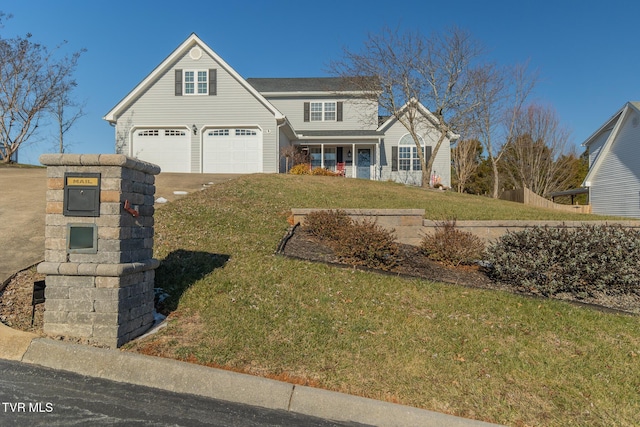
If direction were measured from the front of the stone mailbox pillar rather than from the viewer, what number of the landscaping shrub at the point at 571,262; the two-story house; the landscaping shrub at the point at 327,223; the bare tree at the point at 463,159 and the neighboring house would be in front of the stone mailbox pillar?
0

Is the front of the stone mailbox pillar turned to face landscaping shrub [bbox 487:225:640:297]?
no

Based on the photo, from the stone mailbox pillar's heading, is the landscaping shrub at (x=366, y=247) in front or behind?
behind

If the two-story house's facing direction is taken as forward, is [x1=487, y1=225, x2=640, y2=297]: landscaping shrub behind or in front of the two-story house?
in front

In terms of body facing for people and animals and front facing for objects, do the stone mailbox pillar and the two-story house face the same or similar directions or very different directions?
same or similar directions

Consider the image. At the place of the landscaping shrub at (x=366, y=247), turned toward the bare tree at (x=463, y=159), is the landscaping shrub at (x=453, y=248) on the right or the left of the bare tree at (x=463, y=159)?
right

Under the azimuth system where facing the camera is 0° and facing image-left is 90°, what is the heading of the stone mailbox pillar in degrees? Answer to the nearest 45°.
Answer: approximately 45°

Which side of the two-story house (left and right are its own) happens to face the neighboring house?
left

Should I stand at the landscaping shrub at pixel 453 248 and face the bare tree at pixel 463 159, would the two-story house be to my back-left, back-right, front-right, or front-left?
front-left

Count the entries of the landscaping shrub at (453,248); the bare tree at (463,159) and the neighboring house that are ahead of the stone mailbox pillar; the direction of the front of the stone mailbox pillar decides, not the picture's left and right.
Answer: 0

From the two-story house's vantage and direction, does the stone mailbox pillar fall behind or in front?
in front

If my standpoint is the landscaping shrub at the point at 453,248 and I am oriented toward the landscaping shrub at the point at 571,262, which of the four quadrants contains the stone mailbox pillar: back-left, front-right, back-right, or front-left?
back-right

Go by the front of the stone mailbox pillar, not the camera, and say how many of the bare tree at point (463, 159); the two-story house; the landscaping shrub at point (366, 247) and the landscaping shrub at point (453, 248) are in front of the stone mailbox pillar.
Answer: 0

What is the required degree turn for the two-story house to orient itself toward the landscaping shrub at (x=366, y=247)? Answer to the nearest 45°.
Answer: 0° — it already faces it

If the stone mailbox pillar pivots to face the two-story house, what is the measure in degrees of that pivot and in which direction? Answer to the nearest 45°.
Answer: approximately 135° to its right

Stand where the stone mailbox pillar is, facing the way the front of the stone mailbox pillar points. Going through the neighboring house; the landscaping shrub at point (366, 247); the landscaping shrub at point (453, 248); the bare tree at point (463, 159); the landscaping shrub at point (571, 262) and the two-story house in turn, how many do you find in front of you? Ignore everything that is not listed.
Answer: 0

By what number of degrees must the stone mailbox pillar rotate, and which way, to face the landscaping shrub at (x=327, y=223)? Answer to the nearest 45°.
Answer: approximately 180°

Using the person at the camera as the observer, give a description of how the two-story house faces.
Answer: facing the viewer

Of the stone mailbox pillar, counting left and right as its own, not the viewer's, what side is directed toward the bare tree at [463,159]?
back

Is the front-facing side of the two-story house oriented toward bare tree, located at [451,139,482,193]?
no
